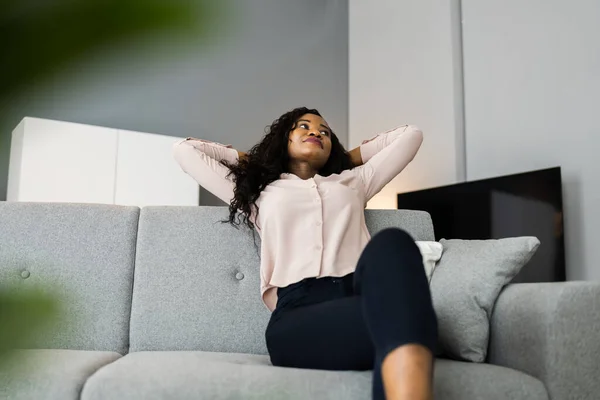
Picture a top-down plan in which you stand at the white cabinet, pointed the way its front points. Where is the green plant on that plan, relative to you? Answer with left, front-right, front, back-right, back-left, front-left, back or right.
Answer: front-right

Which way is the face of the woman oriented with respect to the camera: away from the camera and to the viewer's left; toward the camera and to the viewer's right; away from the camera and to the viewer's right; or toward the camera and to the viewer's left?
toward the camera and to the viewer's right

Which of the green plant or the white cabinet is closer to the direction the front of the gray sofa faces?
the green plant

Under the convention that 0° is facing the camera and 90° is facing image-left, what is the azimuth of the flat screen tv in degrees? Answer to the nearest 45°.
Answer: approximately 45°

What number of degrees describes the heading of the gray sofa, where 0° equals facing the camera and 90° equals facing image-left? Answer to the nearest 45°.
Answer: approximately 0°

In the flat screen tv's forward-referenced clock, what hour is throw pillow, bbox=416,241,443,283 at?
The throw pillow is roughly at 11 o'clock from the flat screen tv.

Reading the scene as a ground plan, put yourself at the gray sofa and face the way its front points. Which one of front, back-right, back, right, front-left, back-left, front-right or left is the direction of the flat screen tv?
back-left

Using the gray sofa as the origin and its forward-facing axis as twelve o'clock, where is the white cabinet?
The white cabinet is roughly at 5 o'clock from the gray sofa.

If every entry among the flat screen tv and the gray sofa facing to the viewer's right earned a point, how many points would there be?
0
